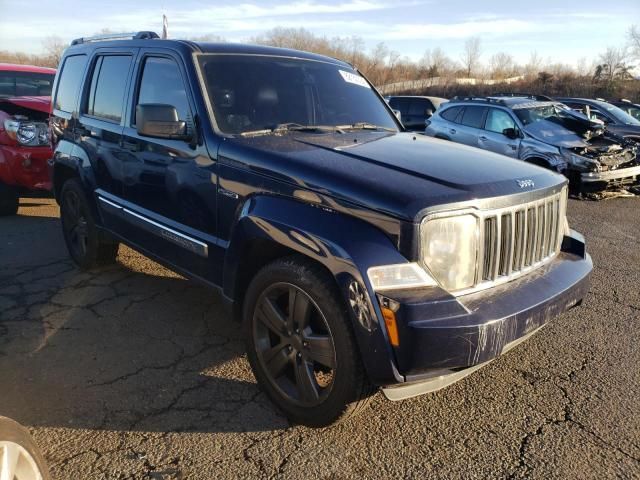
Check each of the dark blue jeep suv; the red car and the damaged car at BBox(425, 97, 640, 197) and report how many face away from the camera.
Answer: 0

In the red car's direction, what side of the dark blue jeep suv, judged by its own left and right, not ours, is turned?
back

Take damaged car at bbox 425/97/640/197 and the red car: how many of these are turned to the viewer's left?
0

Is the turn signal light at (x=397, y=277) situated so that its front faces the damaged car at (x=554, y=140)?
no

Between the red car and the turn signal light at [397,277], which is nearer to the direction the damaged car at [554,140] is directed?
the turn signal light

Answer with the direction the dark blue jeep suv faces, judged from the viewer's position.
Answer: facing the viewer and to the right of the viewer

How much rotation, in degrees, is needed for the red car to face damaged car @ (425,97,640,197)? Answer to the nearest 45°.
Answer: approximately 45° to its left

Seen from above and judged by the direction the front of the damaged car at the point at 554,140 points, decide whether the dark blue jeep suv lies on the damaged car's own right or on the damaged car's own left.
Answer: on the damaged car's own right

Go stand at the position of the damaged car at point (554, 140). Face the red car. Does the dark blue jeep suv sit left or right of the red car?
left

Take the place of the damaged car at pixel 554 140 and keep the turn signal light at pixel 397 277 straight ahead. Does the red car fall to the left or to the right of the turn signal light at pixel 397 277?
right

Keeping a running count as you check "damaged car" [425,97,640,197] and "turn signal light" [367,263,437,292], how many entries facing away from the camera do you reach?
0

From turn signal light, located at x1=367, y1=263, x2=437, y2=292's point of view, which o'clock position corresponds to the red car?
The red car is roughly at 6 o'clock from the turn signal light.
